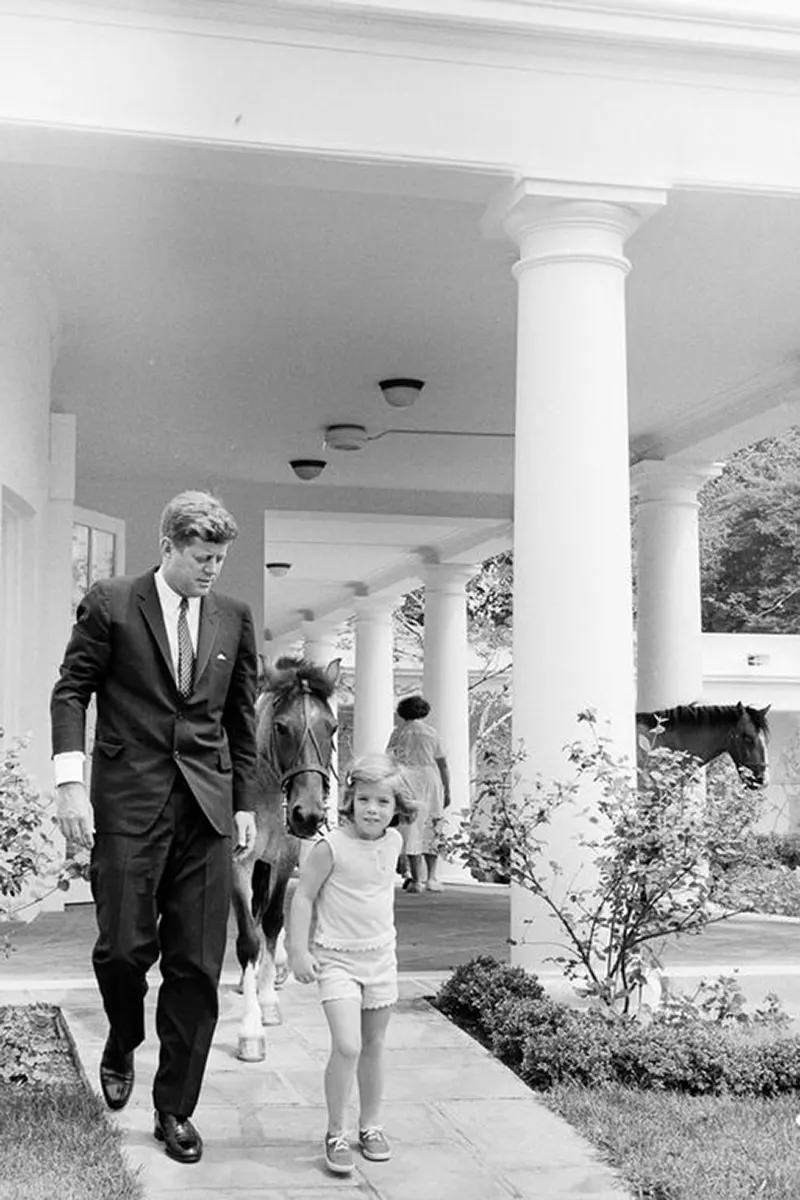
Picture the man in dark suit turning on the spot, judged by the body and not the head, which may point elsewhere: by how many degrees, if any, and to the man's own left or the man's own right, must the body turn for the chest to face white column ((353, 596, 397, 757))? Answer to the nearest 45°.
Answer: approximately 180°

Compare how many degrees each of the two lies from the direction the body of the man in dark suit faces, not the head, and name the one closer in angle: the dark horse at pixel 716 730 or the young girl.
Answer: the young girl

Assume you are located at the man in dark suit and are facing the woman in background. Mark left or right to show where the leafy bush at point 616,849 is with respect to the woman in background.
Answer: right

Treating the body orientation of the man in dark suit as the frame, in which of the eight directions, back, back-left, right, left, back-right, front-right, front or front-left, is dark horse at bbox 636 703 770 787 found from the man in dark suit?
back-left

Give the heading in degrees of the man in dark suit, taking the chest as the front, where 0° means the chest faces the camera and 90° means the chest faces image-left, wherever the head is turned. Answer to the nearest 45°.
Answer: approximately 0°

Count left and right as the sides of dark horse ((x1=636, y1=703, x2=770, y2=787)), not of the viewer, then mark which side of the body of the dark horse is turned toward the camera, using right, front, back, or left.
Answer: right

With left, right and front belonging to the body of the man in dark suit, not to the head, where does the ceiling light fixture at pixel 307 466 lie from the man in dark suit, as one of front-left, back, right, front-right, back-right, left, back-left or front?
back

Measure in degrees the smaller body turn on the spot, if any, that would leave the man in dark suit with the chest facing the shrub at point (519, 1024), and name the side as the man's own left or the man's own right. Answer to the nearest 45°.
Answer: approximately 135° to the man's own left

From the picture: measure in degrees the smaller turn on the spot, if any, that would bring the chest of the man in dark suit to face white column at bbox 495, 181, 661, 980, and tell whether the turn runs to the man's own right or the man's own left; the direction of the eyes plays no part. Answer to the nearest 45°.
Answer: approximately 135° to the man's own left

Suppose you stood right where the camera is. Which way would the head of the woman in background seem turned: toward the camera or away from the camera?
away from the camera
